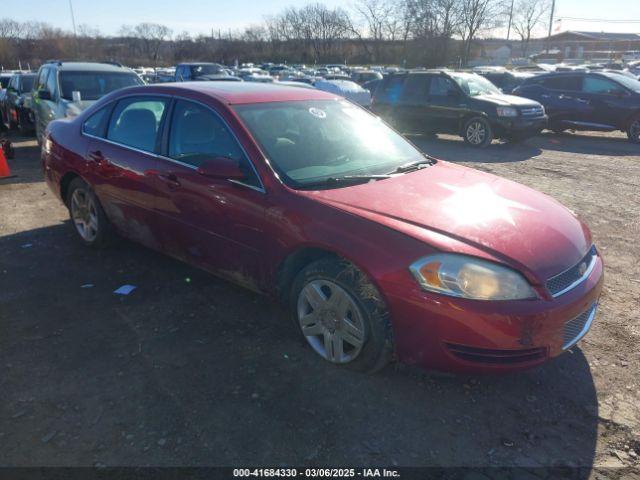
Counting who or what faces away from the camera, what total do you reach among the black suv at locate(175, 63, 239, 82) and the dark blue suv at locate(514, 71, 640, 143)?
0

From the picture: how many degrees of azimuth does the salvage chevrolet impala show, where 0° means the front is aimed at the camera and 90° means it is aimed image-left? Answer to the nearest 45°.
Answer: approximately 315°

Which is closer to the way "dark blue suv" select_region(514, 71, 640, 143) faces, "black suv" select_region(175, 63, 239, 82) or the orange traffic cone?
the orange traffic cone

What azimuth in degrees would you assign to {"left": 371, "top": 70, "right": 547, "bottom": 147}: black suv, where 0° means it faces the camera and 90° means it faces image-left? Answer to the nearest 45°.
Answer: approximately 315°

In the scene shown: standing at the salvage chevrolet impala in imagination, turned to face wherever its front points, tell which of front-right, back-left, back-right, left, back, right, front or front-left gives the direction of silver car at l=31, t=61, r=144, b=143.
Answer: back

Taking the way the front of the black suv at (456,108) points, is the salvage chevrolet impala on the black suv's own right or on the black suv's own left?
on the black suv's own right

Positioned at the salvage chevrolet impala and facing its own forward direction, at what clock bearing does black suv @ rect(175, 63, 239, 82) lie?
The black suv is roughly at 7 o'clock from the salvage chevrolet impala.
